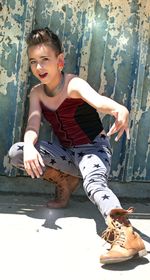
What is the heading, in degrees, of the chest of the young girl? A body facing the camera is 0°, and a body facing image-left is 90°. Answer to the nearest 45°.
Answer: approximately 45°

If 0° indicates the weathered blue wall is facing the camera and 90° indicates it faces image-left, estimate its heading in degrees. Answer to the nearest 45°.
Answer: approximately 0°
